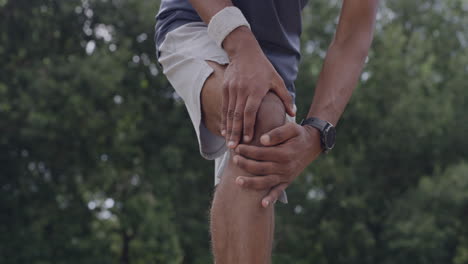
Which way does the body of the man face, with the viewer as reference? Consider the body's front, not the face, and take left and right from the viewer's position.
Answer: facing the viewer and to the right of the viewer
